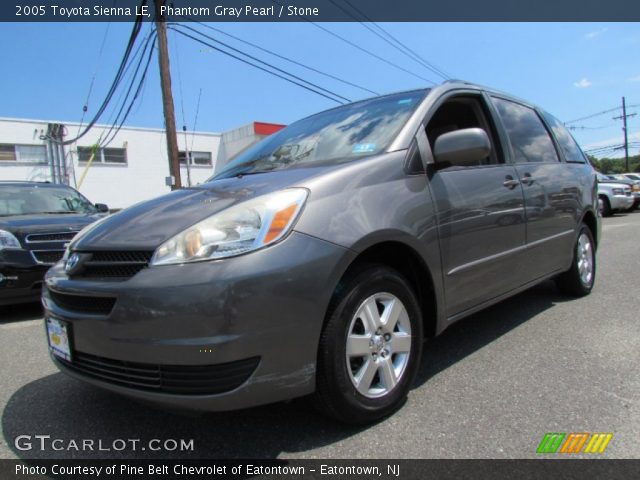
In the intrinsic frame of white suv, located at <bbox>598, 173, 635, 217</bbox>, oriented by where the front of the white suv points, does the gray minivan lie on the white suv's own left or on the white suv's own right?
on the white suv's own right

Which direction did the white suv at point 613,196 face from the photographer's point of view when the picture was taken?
facing the viewer and to the right of the viewer

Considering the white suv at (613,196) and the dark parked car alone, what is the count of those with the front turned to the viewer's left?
0

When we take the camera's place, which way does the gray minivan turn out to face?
facing the viewer and to the left of the viewer

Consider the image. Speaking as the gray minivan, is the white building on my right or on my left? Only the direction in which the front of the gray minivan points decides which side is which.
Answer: on my right

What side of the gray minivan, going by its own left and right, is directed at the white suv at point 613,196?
back

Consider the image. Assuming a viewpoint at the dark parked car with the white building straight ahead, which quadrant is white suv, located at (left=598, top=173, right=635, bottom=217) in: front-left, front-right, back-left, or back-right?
front-right

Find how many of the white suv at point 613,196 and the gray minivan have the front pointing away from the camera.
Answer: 0

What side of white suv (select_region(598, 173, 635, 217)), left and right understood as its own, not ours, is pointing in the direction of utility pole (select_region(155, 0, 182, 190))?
right

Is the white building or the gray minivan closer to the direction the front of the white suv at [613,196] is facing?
the gray minivan
